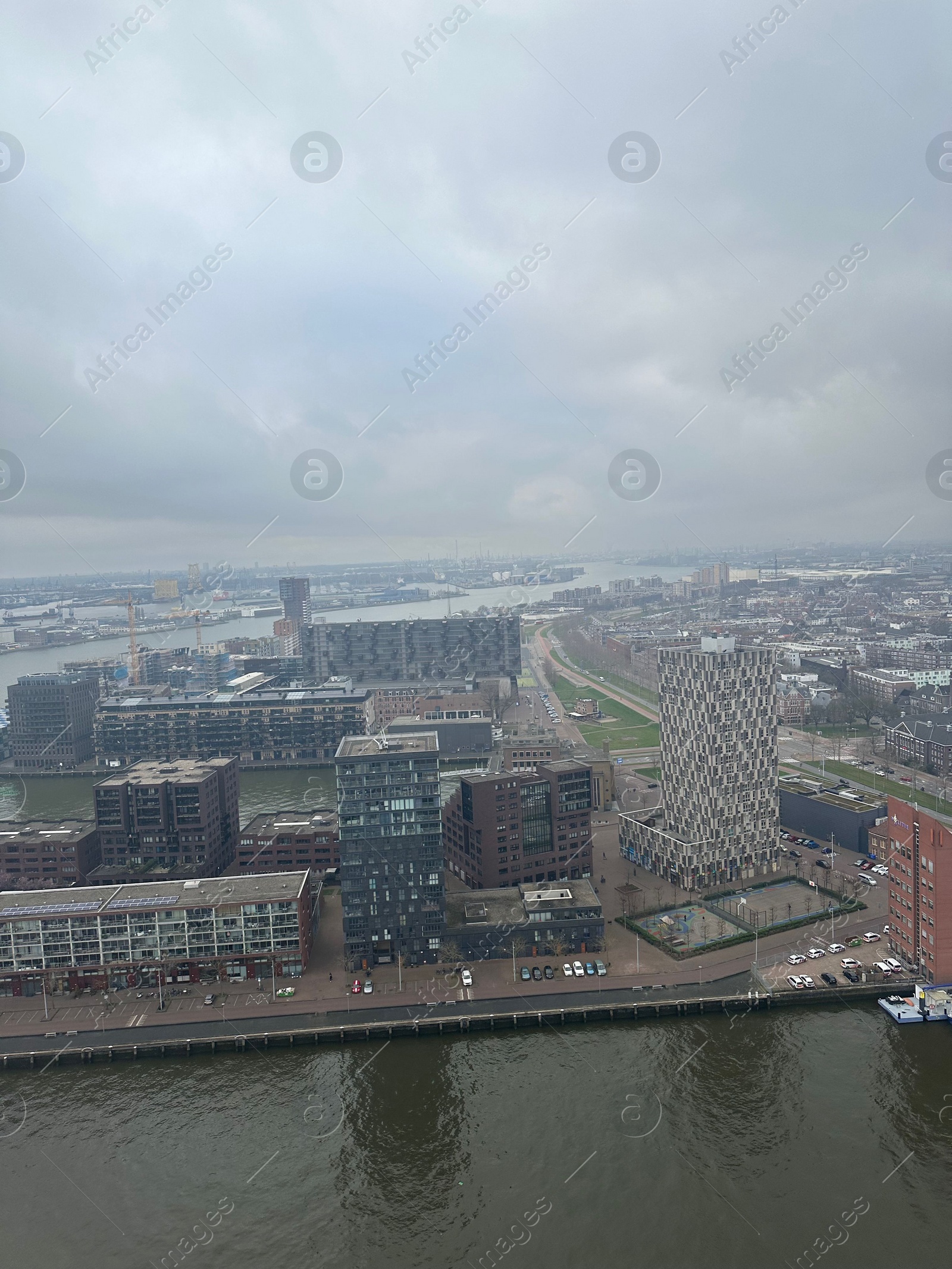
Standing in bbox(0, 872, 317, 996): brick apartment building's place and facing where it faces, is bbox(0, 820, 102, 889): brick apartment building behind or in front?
behind

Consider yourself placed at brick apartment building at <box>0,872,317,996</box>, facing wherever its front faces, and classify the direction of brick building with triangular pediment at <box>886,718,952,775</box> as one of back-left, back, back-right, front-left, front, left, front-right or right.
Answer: left

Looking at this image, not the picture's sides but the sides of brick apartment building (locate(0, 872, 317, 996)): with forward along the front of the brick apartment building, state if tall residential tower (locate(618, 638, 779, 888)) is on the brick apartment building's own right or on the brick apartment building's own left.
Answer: on the brick apartment building's own left

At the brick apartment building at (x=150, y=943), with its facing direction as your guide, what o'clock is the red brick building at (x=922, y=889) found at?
The red brick building is roughly at 10 o'clock from the brick apartment building.

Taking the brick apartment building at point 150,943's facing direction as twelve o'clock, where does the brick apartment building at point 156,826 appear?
the brick apartment building at point 156,826 is roughly at 6 o'clock from the brick apartment building at point 150,943.

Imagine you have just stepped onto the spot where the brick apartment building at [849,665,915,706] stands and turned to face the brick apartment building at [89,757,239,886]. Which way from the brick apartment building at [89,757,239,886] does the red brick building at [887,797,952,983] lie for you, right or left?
left

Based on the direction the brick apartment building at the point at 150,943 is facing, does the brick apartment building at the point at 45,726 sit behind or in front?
behind

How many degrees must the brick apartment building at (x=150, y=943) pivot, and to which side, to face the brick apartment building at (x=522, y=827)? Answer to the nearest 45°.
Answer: approximately 90° to its left

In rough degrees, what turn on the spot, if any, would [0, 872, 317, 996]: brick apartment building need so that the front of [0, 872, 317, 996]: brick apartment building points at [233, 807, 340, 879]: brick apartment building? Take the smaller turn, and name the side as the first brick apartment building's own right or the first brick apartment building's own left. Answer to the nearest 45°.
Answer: approximately 135° to the first brick apartment building's own left

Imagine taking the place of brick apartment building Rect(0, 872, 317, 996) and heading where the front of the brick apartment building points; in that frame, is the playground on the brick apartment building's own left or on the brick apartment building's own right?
on the brick apartment building's own left

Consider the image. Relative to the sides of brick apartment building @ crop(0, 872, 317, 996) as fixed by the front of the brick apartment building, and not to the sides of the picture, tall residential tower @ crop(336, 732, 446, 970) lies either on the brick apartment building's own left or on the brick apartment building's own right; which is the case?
on the brick apartment building's own left

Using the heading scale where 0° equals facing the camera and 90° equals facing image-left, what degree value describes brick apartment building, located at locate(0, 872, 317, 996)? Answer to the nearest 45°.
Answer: approximately 0°

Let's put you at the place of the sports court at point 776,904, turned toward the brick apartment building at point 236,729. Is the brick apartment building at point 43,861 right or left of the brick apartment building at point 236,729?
left

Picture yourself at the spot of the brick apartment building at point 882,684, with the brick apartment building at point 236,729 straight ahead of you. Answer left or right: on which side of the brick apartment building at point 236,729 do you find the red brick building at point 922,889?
left
